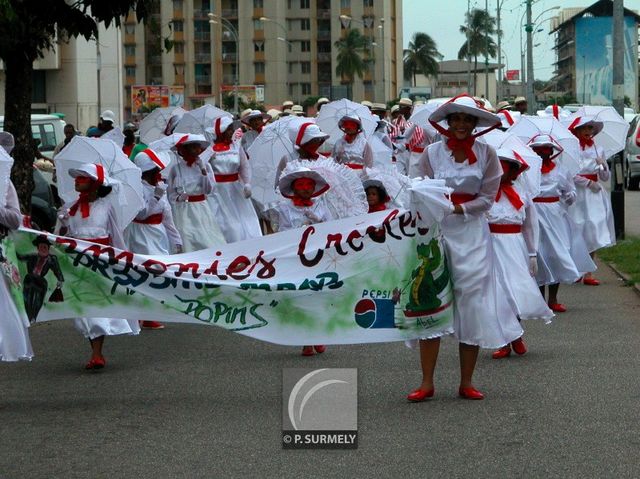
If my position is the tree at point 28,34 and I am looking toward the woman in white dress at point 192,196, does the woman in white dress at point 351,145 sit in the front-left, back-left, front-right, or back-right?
front-left

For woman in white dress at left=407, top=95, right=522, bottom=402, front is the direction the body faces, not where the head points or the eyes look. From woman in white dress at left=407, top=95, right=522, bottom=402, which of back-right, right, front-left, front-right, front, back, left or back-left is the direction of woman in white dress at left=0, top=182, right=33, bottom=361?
right

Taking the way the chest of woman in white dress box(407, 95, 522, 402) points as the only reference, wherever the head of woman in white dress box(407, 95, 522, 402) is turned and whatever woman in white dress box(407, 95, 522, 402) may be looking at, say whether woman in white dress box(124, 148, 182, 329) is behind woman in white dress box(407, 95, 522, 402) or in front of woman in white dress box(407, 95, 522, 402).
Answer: behind

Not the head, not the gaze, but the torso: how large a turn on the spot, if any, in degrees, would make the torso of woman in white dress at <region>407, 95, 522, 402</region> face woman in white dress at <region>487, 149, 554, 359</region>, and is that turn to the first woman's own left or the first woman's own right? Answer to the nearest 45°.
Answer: approximately 180°

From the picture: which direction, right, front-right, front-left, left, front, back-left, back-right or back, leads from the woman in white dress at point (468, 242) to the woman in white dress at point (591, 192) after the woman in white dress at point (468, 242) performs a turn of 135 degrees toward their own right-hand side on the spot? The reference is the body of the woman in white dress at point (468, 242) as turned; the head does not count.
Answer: front-right

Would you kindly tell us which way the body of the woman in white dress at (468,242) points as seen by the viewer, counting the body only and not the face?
toward the camera

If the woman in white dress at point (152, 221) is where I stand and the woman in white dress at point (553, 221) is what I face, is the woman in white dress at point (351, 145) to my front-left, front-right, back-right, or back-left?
front-left

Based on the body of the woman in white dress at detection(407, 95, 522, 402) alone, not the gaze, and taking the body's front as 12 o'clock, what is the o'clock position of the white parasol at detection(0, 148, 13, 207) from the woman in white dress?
The white parasol is roughly at 3 o'clock from the woman in white dress.

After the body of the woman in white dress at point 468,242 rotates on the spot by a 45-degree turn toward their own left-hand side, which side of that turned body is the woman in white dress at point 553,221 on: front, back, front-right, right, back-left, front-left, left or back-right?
back-left

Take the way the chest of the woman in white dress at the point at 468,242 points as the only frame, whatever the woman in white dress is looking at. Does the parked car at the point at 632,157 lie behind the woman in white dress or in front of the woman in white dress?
behind

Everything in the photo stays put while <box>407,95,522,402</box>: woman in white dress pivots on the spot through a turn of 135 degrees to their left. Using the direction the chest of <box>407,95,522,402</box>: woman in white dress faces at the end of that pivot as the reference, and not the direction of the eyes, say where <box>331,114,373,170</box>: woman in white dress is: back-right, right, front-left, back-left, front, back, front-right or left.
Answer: front-left

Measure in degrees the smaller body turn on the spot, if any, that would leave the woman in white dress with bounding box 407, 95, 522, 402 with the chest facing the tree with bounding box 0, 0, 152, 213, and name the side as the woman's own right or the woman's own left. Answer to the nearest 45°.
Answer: approximately 135° to the woman's own right

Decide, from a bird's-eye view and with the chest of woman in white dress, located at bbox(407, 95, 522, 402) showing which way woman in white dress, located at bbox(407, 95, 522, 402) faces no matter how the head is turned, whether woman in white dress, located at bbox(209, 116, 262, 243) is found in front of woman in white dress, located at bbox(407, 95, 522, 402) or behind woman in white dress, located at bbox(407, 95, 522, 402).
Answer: behind

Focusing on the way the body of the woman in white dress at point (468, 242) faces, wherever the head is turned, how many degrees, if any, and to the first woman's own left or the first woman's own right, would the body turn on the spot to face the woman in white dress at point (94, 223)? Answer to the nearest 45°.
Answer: approximately 135° to the first woman's own right
